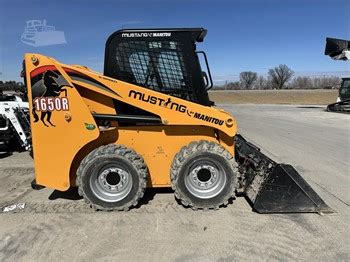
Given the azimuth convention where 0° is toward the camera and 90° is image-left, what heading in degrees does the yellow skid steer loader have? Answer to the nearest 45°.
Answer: approximately 270°

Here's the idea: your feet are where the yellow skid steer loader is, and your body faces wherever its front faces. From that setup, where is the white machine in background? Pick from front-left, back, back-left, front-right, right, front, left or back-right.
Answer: back-left
